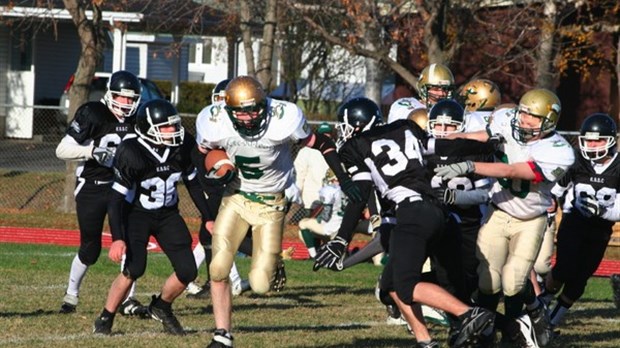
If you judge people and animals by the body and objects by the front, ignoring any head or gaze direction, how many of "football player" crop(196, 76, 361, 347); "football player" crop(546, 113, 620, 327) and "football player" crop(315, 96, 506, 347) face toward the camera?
2

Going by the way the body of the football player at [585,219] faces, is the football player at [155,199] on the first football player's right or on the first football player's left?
on the first football player's right

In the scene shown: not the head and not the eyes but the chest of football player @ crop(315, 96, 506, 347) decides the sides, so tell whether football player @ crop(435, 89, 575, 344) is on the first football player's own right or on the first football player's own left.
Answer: on the first football player's own right

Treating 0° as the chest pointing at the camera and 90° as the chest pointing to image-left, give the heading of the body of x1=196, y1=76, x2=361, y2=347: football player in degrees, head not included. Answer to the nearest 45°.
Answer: approximately 0°

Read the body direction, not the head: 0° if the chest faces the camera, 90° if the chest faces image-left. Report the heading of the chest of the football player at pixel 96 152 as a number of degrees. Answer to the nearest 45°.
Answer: approximately 315°

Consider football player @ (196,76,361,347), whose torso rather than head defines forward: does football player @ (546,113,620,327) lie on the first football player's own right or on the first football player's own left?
on the first football player's own left

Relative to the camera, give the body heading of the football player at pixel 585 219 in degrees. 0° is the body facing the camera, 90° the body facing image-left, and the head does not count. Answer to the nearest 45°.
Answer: approximately 0°

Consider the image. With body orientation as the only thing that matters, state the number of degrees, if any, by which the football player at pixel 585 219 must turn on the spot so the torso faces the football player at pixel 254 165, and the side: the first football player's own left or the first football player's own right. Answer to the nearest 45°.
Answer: approximately 45° to the first football player's own right

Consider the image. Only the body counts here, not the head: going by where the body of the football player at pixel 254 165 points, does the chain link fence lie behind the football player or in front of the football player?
behind

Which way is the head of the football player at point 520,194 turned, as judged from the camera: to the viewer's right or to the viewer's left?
to the viewer's left

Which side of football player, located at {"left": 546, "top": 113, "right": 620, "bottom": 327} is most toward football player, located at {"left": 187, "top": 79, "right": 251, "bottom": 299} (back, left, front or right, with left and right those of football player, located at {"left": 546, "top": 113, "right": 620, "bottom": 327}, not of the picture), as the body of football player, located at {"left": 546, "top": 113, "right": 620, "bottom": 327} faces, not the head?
right
